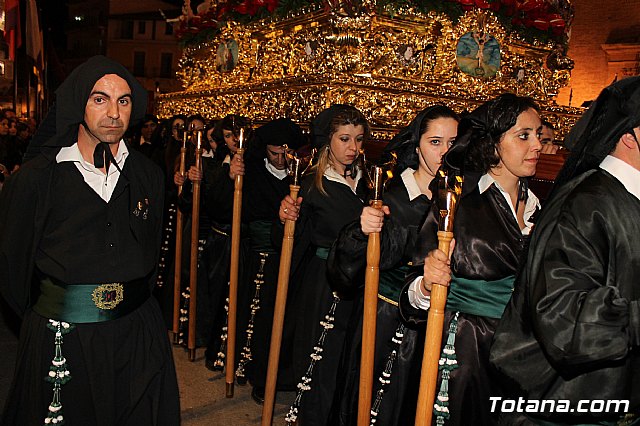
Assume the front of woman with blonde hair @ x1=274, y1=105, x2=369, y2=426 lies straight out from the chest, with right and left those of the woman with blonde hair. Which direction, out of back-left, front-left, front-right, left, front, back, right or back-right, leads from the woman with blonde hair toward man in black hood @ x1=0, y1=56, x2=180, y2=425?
right

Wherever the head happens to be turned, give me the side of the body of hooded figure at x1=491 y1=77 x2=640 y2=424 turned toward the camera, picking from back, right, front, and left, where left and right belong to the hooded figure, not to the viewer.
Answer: right

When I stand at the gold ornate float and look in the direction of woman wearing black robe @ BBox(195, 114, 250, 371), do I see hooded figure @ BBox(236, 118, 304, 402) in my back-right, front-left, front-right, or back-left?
front-left
